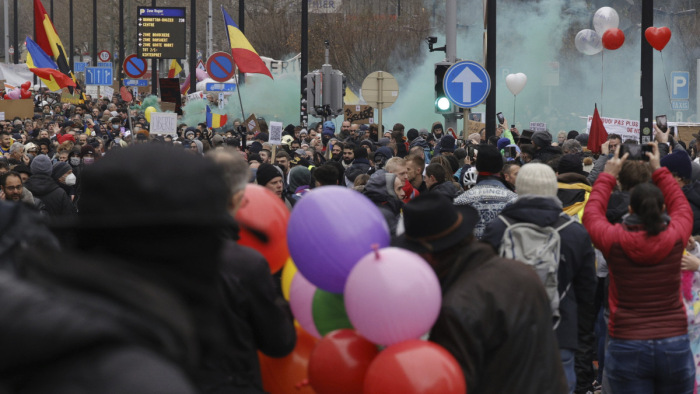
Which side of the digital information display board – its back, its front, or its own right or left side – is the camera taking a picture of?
front

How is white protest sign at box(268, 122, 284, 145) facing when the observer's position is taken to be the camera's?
facing the viewer

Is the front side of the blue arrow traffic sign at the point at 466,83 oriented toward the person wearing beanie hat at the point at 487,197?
yes

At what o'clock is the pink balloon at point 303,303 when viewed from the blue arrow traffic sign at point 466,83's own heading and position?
The pink balloon is roughly at 12 o'clock from the blue arrow traffic sign.

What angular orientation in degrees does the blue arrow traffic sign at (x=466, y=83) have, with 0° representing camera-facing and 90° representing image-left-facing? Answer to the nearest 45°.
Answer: approximately 0°

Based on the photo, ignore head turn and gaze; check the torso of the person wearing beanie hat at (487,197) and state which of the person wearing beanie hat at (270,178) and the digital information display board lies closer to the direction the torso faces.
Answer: the digital information display board

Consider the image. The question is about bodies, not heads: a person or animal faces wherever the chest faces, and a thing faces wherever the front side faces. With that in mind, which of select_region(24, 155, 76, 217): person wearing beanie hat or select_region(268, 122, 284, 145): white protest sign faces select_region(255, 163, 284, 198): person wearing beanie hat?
the white protest sign

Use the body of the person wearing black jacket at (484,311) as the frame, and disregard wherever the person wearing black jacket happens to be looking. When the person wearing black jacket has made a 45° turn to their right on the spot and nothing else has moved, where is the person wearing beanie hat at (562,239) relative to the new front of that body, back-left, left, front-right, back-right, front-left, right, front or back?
front

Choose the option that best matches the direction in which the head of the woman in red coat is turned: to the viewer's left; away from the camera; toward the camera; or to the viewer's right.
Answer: away from the camera

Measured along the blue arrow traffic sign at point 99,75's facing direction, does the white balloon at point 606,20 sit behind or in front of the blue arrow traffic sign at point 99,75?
in front

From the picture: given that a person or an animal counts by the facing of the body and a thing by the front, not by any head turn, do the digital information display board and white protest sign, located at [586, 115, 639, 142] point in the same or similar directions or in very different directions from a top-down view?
same or similar directions

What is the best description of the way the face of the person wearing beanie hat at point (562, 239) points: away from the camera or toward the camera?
away from the camera
